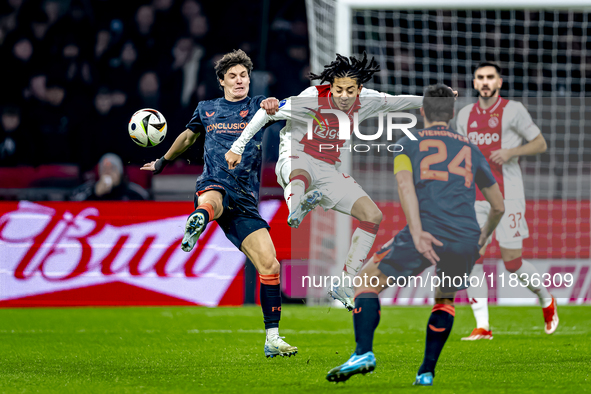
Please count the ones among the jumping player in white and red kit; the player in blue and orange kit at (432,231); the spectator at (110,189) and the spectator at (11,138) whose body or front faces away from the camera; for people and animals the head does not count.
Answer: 1

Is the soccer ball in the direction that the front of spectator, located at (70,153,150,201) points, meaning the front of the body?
yes

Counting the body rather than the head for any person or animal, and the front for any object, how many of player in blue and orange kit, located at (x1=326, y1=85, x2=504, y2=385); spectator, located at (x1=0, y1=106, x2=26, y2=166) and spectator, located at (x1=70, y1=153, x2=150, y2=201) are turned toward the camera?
2

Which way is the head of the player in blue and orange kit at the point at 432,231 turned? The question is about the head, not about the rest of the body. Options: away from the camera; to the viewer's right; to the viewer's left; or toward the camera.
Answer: away from the camera

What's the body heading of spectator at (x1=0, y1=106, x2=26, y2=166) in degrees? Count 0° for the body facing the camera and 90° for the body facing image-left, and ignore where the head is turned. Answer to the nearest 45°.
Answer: approximately 0°

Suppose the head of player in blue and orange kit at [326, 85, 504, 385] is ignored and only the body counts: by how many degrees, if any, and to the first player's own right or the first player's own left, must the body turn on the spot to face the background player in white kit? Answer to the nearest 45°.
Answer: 0° — they already face them

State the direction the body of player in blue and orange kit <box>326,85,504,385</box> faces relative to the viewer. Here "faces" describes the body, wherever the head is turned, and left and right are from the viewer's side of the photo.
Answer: facing away from the viewer

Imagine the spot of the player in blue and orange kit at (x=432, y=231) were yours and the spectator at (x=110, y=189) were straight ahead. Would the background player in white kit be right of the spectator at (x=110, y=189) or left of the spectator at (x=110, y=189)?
right

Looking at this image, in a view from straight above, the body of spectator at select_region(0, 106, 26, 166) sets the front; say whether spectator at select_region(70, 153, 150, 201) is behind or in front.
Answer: in front

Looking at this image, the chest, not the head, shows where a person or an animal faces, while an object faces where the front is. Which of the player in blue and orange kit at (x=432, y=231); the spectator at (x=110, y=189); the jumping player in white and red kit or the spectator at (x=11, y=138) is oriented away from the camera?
the player in blue and orange kit

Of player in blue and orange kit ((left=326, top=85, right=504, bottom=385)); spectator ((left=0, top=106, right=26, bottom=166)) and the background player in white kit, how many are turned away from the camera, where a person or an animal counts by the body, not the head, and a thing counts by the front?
1
